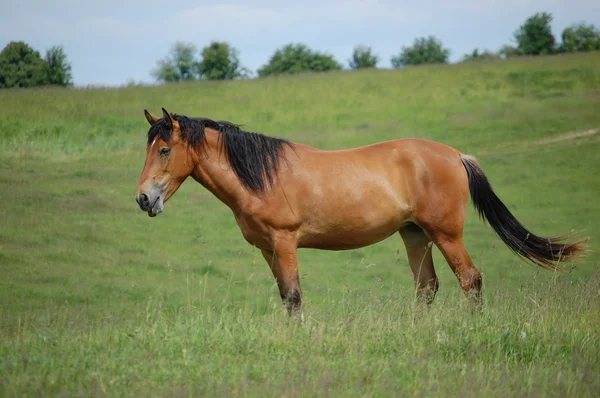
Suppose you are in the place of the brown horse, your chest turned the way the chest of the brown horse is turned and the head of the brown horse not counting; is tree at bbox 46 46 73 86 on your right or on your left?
on your right

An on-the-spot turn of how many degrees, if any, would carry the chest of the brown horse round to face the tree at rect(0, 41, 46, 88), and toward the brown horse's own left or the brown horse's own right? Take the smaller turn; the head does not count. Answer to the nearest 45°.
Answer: approximately 45° to the brown horse's own right

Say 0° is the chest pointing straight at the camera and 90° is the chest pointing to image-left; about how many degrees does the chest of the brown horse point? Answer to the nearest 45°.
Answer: approximately 90°
